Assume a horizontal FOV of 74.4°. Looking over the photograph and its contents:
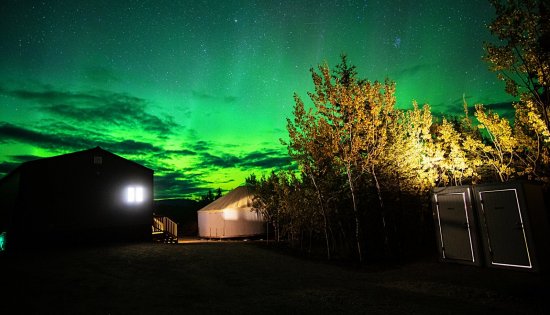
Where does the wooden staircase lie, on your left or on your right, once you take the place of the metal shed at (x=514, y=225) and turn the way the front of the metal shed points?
on your right

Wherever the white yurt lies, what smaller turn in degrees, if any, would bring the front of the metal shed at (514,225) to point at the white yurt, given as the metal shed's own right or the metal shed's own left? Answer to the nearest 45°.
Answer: approximately 90° to the metal shed's own right

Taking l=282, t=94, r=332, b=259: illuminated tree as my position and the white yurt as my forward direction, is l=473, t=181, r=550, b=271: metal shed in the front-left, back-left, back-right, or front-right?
back-right

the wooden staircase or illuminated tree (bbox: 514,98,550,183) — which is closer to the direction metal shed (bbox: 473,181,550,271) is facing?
the wooden staircase

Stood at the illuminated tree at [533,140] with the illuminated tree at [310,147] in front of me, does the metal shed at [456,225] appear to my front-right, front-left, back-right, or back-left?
front-left

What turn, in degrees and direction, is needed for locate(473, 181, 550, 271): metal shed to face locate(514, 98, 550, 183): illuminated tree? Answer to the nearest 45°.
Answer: approximately 135° to its right

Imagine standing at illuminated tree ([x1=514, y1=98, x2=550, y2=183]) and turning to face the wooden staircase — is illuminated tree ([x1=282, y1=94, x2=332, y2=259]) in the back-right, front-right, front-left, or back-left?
front-left

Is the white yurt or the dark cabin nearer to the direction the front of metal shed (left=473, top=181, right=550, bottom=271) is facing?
the dark cabin

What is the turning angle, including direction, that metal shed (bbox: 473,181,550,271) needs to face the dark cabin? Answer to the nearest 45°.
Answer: approximately 45° to its right

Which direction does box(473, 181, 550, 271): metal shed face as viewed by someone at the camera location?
facing the viewer and to the left of the viewer

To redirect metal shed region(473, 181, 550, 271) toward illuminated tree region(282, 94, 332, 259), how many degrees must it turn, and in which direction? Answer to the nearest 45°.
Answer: approximately 45° to its right

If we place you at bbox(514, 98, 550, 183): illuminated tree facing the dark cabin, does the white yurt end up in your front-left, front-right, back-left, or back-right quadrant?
front-right
